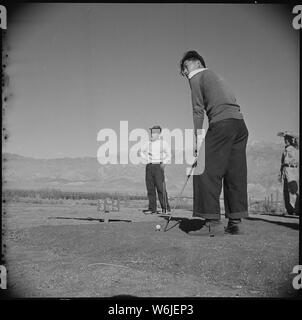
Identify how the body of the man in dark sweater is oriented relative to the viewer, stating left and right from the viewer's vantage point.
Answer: facing away from the viewer and to the left of the viewer
